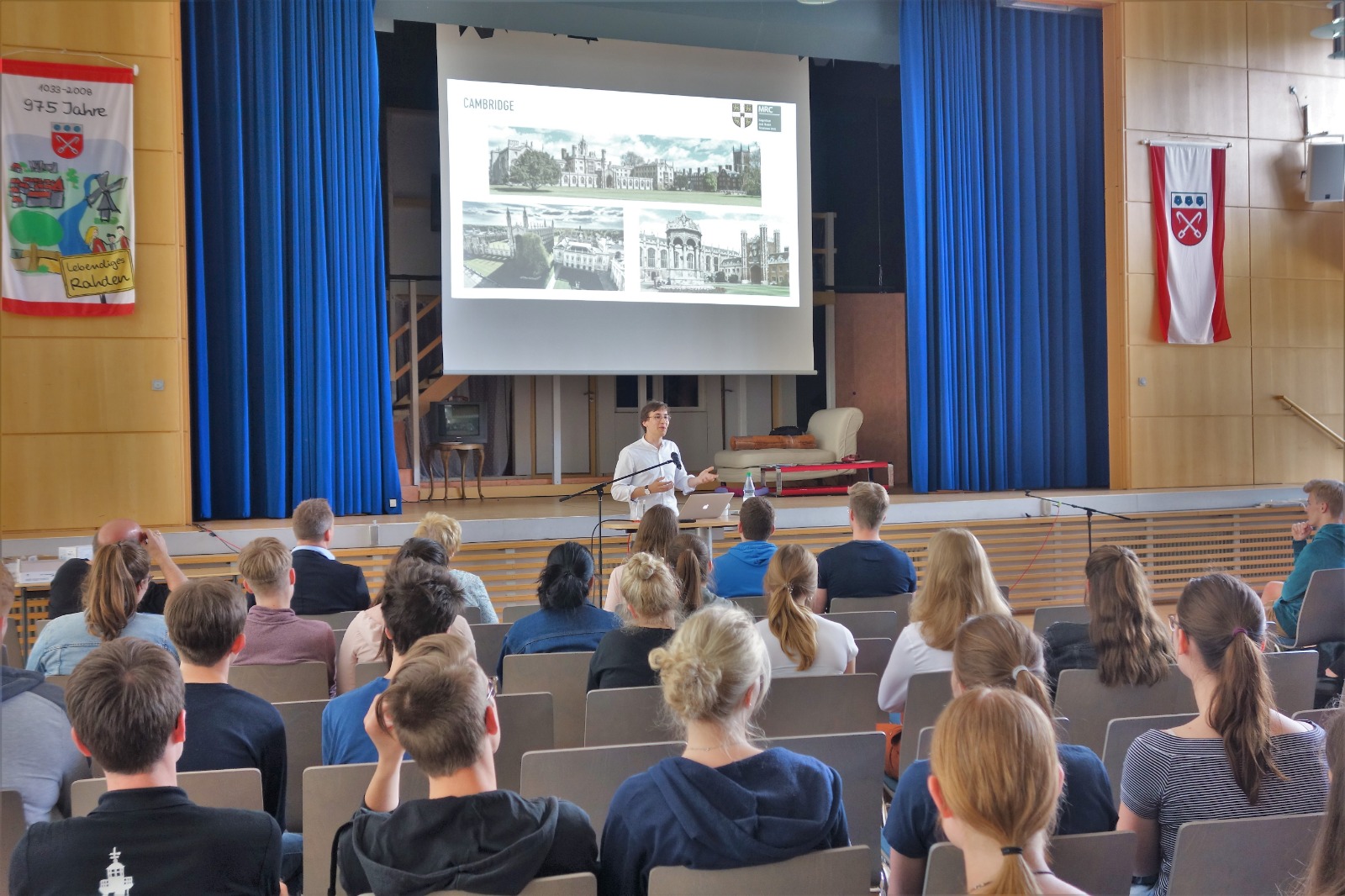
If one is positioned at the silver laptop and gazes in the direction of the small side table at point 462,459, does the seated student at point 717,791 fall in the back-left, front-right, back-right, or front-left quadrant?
back-left

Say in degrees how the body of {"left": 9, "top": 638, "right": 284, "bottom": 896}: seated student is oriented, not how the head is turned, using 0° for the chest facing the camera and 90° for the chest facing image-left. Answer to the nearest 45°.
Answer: approximately 180°

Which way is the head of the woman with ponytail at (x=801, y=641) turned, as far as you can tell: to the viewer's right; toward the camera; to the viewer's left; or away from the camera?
away from the camera

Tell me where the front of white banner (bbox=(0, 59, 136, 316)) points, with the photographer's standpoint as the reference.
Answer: facing the viewer

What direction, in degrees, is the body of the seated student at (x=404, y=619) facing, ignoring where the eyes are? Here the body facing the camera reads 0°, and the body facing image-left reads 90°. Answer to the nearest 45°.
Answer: approximately 180°

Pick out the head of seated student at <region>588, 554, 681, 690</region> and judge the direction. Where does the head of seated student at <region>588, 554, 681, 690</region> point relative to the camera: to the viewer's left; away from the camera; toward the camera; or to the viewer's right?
away from the camera

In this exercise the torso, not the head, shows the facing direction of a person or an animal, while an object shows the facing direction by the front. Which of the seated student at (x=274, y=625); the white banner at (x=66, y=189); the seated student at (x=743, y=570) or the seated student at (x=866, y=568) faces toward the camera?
the white banner

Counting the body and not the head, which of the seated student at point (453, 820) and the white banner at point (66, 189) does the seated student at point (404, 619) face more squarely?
the white banner

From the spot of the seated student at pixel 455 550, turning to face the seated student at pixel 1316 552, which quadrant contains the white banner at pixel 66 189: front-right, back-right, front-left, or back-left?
back-left

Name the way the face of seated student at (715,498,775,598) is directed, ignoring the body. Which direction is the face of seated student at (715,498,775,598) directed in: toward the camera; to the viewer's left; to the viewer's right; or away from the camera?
away from the camera

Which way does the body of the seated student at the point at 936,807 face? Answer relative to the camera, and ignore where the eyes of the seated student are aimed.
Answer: away from the camera

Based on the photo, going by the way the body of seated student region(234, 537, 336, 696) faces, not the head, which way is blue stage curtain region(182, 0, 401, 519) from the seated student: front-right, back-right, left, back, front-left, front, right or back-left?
front

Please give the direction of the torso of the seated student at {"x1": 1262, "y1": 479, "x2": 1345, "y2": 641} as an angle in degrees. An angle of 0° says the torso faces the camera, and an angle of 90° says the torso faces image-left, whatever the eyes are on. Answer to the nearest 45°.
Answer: approximately 90°

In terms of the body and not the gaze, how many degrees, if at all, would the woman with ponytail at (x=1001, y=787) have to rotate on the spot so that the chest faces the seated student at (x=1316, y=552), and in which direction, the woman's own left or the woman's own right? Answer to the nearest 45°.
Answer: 0° — they already face them

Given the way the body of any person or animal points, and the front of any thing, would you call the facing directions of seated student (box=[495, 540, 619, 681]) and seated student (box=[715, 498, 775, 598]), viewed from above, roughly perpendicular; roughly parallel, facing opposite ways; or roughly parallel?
roughly parallel

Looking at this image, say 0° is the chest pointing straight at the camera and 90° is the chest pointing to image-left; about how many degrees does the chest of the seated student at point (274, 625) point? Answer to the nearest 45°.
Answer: approximately 180°

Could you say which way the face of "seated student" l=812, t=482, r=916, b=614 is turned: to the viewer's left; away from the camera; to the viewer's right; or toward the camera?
away from the camera

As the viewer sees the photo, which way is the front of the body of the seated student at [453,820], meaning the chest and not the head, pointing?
away from the camera
